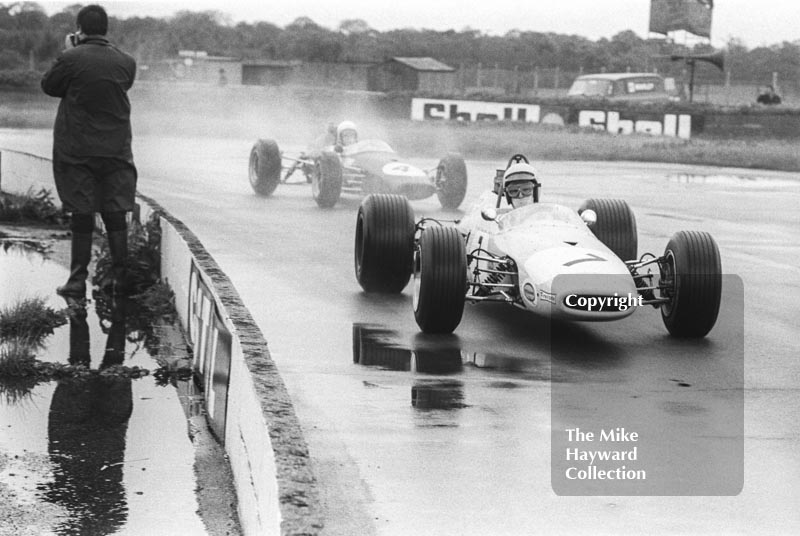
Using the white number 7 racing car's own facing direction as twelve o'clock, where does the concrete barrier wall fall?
The concrete barrier wall is roughly at 2 o'clock from the white number 7 racing car.

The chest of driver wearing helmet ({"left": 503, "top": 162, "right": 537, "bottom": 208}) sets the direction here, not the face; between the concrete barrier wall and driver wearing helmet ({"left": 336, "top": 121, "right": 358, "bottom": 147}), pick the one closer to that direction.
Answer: the concrete barrier wall

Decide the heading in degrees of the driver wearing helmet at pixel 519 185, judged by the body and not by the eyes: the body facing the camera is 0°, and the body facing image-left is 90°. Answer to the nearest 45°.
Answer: approximately 0°

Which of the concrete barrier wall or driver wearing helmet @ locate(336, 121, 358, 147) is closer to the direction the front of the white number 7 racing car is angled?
the concrete barrier wall

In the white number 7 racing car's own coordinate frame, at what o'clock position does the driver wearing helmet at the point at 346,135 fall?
The driver wearing helmet is roughly at 7 o'clock from the white number 7 racing car.

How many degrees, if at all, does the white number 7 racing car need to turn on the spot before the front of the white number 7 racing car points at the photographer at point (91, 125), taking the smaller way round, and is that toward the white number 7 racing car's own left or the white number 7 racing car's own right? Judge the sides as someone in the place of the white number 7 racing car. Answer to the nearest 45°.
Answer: approximately 135° to the white number 7 racing car's own right

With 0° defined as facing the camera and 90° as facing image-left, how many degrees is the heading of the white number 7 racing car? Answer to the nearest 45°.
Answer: approximately 315°

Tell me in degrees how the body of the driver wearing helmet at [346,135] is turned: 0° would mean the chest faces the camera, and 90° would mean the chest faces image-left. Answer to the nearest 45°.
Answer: approximately 315°

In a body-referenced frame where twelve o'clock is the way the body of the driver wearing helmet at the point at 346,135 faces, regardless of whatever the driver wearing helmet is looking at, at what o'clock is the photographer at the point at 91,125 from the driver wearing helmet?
The photographer is roughly at 2 o'clock from the driver wearing helmet.

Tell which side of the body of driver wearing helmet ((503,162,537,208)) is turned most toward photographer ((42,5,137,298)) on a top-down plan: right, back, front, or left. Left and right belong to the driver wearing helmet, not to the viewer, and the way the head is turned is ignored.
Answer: right
